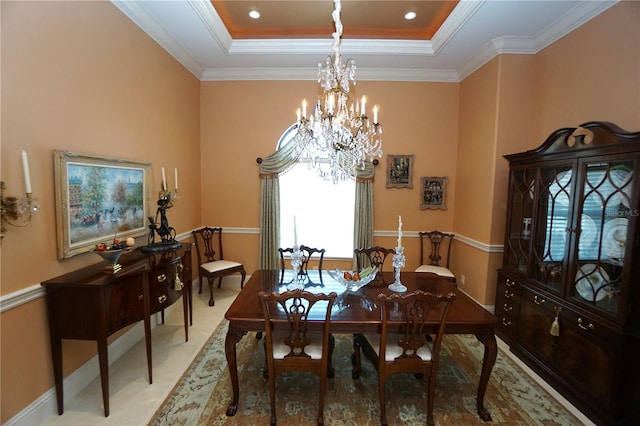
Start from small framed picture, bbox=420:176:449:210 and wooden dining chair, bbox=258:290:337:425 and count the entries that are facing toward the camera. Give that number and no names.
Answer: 1

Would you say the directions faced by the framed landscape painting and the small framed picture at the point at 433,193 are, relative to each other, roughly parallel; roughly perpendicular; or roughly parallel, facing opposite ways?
roughly perpendicular

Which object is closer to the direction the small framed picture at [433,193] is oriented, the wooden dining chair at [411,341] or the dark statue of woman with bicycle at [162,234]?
the wooden dining chair

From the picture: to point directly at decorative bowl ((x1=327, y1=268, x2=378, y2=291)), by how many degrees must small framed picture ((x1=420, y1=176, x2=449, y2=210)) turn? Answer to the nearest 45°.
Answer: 0° — it already faces it

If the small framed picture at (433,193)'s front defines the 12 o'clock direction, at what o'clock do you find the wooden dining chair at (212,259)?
The wooden dining chair is roughly at 2 o'clock from the small framed picture.

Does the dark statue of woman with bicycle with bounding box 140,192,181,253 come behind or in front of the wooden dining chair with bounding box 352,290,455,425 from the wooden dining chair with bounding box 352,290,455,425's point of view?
in front

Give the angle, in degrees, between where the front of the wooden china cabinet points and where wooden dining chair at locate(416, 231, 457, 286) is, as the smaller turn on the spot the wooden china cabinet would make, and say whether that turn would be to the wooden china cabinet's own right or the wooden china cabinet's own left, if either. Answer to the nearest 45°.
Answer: approximately 90° to the wooden china cabinet's own right

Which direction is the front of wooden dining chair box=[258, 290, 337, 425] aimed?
away from the camera

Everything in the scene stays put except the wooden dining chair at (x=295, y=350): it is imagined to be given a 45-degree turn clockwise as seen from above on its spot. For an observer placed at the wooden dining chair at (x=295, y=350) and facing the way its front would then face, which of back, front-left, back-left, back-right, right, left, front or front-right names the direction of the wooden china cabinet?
front-right

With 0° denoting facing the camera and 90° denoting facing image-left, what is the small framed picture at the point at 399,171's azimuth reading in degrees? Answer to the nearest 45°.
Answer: approximately 0°

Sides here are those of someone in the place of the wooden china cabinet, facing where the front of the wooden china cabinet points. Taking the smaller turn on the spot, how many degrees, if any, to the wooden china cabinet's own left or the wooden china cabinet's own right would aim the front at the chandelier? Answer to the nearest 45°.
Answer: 0° — it already faces it
